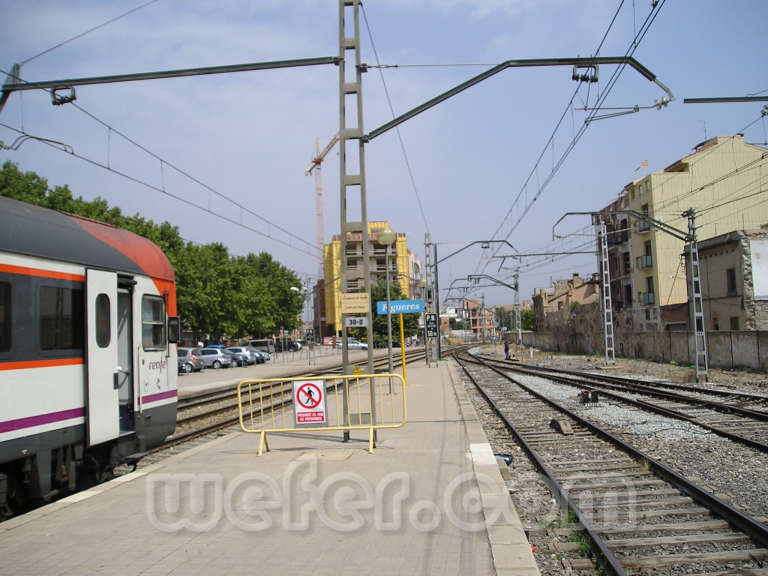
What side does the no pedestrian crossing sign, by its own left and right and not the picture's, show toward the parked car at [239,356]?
back

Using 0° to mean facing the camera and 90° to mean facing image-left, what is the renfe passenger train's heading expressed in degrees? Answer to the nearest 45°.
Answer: approximately 225°

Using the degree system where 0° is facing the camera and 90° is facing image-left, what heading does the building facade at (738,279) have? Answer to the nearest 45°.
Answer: approximately 45°

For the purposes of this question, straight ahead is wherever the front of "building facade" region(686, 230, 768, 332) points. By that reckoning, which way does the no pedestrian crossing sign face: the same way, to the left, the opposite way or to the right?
to the left

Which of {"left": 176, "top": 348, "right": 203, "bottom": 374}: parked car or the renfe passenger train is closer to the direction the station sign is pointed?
the renfe passenger train

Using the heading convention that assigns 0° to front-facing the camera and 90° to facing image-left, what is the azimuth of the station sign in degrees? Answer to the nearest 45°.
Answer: approximately 0°

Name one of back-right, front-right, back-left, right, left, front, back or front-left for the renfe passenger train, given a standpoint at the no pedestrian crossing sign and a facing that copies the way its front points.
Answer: front-right

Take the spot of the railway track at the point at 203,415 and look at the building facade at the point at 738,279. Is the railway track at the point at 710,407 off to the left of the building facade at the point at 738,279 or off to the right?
right

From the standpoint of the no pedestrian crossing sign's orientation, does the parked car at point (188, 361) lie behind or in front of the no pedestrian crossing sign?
behind

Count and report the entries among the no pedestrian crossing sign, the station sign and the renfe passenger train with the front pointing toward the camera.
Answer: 2

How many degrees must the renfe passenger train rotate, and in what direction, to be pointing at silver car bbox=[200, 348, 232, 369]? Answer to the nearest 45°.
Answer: approximately 45° to its left
